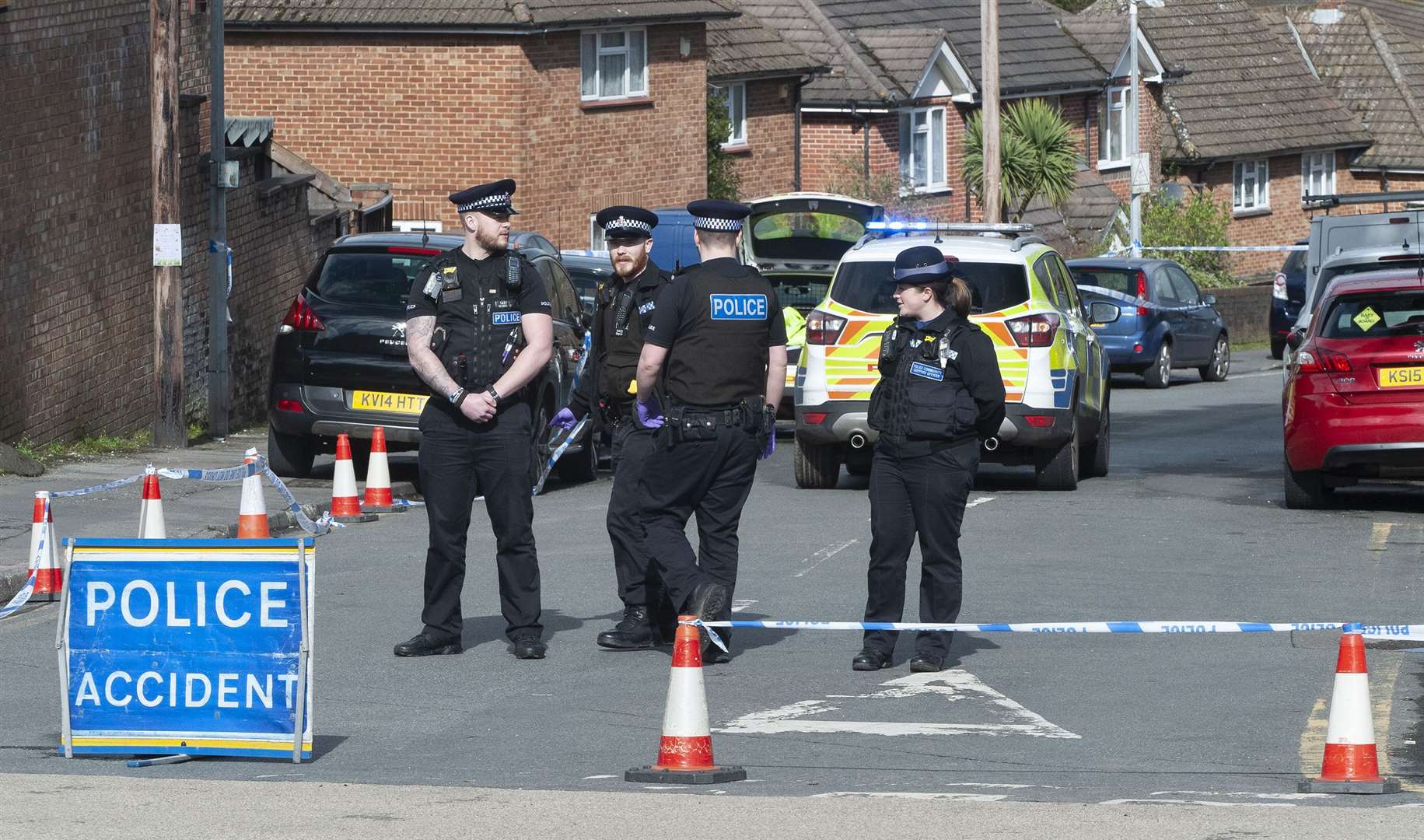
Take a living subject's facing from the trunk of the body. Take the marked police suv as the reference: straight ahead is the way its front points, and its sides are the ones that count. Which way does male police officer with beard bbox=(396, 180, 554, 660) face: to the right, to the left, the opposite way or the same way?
the opposite way

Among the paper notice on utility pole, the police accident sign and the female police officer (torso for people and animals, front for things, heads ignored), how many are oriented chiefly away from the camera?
0

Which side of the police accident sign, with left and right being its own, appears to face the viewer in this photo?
front

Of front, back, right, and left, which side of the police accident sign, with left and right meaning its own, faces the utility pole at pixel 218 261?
back

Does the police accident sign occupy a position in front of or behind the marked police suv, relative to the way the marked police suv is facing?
behind

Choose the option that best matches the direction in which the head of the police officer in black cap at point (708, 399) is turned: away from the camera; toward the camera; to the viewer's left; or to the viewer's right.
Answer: away from the camera

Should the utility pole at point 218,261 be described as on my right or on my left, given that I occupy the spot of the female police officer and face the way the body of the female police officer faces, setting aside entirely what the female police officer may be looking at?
on my right

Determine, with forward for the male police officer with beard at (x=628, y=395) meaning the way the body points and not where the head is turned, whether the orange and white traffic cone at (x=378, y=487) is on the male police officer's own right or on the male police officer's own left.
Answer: on the male police officer's own right

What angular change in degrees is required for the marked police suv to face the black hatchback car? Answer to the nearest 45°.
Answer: approximately 90° to its left

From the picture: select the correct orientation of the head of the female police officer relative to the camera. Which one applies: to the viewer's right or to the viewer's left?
to the viewer's left

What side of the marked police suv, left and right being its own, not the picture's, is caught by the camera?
back

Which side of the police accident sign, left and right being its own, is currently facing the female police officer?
left

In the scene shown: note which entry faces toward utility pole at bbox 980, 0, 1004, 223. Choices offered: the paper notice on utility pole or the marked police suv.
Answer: the marked police suv

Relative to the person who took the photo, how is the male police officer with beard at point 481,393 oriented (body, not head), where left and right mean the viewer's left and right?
facing the viewer

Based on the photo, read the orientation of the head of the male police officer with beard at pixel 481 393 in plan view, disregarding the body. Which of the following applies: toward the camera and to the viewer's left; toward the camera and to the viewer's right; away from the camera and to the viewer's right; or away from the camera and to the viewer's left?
toward the camera and to the viewer's right

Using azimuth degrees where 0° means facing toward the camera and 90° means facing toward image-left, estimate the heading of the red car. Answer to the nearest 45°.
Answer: approximately 180°
